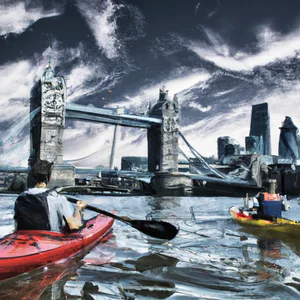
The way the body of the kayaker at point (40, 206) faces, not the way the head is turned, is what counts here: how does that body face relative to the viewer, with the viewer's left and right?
facing away from the viewer and to the right of the viewer

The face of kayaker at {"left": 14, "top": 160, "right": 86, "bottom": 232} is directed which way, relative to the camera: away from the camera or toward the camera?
away from the camera

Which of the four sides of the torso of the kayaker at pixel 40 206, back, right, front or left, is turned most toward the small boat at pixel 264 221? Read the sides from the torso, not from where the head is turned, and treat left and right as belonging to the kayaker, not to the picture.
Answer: front

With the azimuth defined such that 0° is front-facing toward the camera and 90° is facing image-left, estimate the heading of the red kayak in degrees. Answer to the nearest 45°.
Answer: approximately 225°
